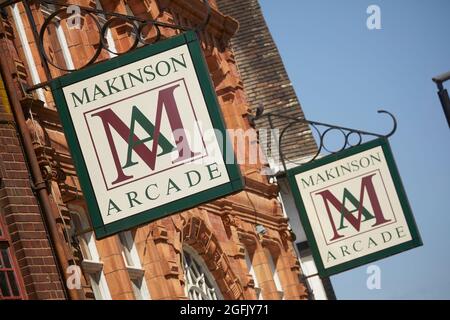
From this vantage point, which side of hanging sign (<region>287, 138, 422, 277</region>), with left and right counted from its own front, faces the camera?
front

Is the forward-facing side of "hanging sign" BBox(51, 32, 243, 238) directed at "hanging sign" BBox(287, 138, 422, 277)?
no

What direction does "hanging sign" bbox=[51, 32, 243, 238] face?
toward the camera

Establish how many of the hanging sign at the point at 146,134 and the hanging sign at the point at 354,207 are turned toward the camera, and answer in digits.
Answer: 2

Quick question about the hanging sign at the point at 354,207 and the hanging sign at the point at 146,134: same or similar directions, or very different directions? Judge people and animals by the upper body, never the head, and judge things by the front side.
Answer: same or similar directions

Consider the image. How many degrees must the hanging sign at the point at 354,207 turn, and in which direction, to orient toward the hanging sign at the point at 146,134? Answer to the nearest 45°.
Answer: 0° — it already faces it
